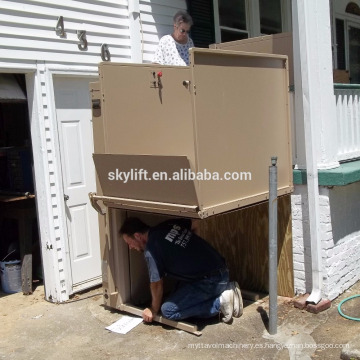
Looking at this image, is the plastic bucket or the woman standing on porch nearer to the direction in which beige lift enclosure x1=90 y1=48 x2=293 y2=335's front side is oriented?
the plastic bucket

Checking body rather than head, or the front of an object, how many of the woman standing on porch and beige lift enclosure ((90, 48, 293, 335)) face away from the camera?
0

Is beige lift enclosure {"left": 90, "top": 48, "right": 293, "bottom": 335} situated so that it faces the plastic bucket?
no

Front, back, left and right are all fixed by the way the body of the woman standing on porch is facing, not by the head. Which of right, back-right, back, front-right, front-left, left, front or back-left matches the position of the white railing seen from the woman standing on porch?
front-left

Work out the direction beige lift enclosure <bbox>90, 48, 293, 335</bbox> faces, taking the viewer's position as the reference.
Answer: facing the viewer and to the left of the viewer

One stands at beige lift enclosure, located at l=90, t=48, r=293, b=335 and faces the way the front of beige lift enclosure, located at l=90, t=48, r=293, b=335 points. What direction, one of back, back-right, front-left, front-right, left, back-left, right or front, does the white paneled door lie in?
right

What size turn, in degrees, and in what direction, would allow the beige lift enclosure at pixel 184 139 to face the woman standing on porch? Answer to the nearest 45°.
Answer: approximately 135° to its right

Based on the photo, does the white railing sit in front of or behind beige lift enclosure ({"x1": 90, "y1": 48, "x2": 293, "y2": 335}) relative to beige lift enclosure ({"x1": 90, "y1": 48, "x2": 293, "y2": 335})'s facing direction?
behind

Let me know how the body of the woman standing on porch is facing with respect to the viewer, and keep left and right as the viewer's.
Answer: facing the viewer and to the right of the viewer
